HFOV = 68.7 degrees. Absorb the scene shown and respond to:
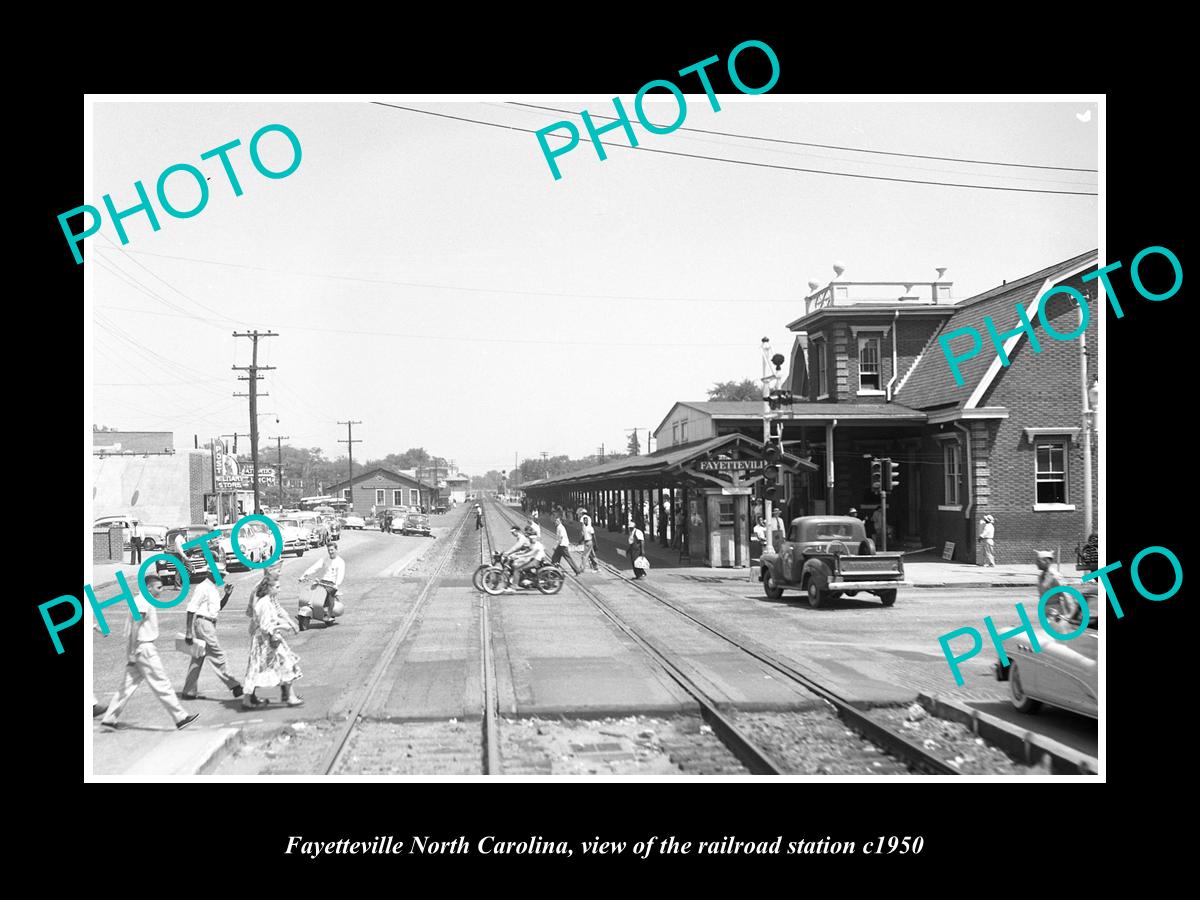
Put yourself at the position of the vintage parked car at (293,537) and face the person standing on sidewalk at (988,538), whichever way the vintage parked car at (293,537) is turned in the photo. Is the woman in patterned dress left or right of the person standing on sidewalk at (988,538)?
right

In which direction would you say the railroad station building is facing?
to the viewer's left

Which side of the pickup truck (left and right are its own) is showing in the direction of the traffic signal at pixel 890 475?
right

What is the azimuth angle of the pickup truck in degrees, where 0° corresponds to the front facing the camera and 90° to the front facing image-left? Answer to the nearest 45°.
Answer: approximately 135°
